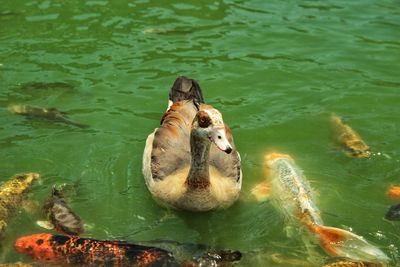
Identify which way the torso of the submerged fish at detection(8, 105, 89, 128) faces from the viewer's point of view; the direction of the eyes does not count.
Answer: to the viewer's left

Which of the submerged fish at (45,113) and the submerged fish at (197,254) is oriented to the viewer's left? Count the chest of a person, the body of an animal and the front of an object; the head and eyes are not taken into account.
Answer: the submerged fish at (45,113)

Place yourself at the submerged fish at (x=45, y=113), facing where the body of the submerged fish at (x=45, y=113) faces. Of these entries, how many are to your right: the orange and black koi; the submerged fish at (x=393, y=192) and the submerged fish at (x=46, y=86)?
1

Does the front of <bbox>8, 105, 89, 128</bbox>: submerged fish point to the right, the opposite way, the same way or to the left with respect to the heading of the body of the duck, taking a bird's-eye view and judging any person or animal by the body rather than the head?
to the right

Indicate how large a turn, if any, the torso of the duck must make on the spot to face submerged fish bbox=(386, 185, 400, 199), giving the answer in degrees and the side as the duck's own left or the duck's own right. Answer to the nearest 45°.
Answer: approximately 90° to the duck's own left

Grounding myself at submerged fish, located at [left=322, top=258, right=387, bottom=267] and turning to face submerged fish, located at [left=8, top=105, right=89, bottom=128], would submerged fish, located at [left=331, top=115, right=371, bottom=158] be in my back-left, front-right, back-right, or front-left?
front-right

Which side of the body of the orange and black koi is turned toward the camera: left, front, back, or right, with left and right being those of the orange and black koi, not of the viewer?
left

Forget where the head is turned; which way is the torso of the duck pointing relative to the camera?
toward the camera

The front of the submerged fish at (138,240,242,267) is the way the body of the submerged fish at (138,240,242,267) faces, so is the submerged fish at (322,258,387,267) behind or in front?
in front
